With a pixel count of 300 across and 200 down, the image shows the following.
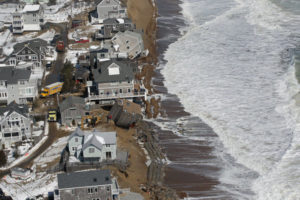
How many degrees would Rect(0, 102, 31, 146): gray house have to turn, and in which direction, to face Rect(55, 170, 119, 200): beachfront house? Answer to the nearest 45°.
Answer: approximately 45° to its left

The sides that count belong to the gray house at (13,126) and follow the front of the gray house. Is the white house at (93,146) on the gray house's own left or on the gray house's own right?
on the gray house's own left

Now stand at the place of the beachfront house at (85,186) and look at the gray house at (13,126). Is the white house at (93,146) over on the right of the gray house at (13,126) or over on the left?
right

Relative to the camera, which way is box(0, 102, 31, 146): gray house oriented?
toward the camera
